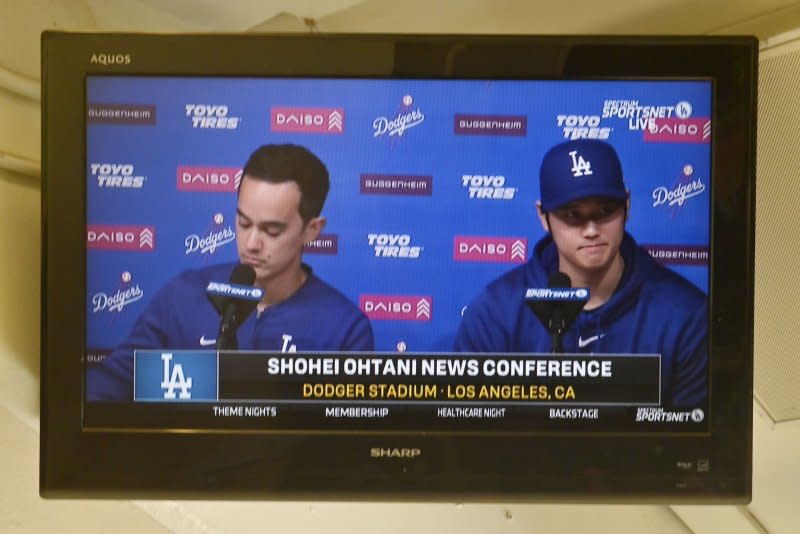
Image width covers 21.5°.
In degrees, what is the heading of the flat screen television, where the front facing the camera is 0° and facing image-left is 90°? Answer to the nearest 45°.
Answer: approximately 0°
